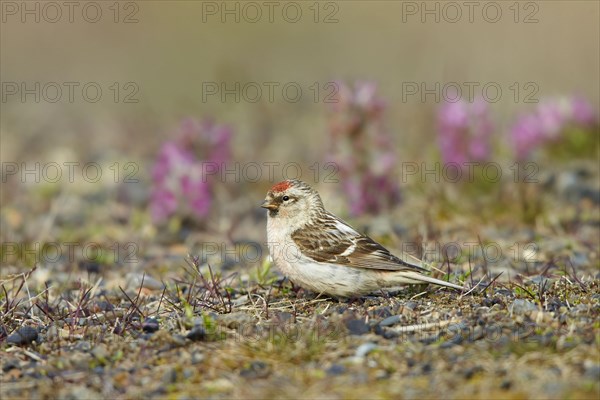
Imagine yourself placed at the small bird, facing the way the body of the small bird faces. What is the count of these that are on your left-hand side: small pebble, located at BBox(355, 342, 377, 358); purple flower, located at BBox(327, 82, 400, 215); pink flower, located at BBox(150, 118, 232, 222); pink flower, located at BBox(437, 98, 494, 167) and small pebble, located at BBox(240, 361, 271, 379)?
2

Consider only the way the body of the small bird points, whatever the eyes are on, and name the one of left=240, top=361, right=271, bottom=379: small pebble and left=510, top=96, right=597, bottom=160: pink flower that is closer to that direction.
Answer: the small pebble

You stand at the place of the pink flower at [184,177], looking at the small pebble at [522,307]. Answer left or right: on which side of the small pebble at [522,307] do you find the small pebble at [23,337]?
right

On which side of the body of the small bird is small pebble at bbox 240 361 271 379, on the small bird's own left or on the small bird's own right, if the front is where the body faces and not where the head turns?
on the small bird's own left

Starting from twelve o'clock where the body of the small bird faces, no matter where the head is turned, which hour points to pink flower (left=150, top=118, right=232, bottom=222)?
The pink flower is roughly at 2 o'clock from the small bird.

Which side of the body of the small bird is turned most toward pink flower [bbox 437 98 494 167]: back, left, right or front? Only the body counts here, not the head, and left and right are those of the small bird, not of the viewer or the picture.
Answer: right

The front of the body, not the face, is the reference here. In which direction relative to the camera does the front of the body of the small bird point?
to the viewer's left

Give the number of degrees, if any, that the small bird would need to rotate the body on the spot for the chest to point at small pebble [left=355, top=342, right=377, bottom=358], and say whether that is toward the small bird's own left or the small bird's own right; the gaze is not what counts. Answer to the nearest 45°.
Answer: approximately 90° to the small bird's own left

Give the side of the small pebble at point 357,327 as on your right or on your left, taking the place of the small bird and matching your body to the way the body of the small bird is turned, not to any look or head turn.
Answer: on your left

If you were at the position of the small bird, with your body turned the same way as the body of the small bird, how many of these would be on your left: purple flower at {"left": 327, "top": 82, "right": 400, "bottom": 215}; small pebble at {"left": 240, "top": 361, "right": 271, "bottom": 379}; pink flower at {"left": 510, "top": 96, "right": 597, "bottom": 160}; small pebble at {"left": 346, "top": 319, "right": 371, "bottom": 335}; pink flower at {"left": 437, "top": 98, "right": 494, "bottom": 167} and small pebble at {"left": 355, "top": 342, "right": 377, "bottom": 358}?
3

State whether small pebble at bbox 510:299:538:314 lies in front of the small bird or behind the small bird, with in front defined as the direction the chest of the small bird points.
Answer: behind

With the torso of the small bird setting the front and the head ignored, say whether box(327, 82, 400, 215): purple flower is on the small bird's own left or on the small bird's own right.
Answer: on the small bird's own right

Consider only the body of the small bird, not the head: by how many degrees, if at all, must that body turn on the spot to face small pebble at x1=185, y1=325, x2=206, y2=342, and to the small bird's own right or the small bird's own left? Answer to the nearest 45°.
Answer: approximately 45° to the small bird's own left
